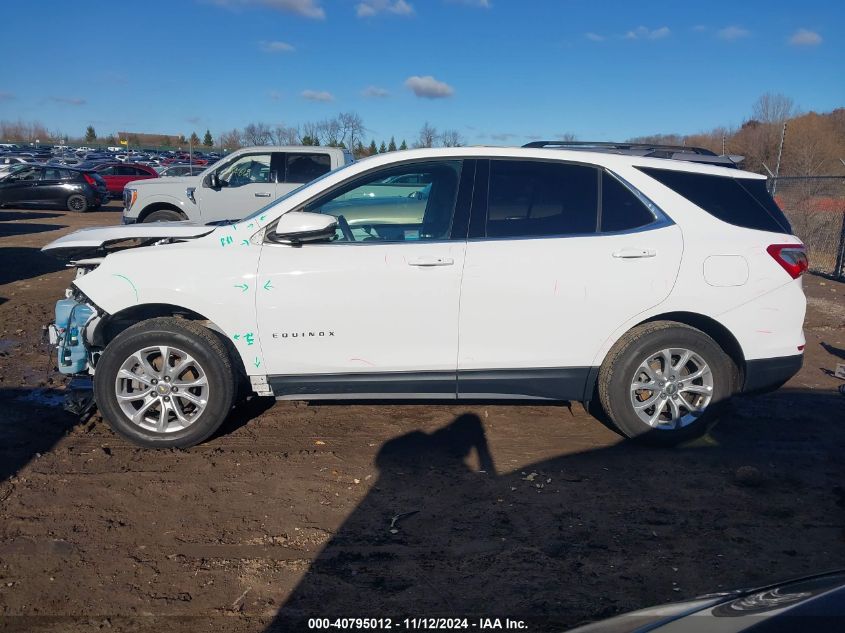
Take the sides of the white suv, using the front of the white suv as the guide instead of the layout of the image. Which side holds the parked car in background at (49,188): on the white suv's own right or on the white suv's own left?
on the white suv's own right

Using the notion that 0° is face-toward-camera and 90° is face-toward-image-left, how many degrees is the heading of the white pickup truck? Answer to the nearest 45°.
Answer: approximately 90°

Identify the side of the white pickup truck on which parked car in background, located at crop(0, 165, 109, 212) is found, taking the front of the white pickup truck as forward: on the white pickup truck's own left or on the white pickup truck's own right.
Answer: on the white pickup truck's own right

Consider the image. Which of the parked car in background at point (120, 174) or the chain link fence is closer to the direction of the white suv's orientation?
the parked car in background

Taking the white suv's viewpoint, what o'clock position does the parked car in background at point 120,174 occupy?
The parked car in background is roughly at 2 o'clock from the white suv.

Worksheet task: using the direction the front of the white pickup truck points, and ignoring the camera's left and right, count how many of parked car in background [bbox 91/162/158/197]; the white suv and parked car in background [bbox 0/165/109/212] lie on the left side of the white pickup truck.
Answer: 1

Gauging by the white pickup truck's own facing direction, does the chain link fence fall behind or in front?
behind

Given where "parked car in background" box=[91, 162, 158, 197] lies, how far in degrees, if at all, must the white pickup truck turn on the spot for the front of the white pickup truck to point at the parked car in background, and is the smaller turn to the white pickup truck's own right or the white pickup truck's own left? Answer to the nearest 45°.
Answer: approximately 90° to the white pickup truck's own right

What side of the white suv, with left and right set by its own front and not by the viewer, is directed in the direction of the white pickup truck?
right

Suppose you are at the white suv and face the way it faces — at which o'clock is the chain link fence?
The chain link fence is roughly at 4 o'clock from the white suv.

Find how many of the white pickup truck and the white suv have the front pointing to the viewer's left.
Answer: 2

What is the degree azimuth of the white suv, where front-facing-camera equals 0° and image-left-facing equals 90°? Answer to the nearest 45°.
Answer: approximately 90°
